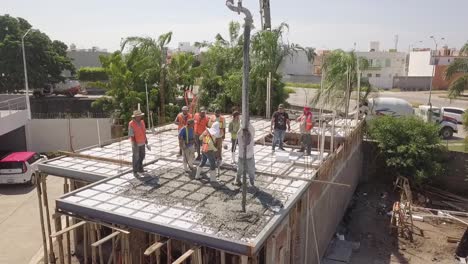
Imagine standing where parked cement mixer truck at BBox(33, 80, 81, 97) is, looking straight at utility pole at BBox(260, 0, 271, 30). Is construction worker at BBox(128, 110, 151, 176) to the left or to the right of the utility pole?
right

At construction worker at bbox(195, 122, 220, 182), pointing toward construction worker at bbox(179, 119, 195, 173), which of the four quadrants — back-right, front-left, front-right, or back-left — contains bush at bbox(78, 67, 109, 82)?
front-right

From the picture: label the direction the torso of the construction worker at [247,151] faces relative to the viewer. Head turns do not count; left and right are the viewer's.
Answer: facing the viewer

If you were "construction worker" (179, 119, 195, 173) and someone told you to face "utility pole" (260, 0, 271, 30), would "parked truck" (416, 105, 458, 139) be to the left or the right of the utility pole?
right

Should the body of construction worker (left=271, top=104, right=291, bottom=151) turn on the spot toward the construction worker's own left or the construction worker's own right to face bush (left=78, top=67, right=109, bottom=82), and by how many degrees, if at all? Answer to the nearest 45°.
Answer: approximately 135° to the construction worker's own right

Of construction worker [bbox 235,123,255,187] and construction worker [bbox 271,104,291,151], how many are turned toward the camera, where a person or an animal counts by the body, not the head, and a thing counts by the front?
2

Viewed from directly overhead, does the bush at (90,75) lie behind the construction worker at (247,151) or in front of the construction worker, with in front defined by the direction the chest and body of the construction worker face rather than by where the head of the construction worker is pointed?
behind

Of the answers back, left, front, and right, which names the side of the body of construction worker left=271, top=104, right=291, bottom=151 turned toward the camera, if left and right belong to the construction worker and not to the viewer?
front
